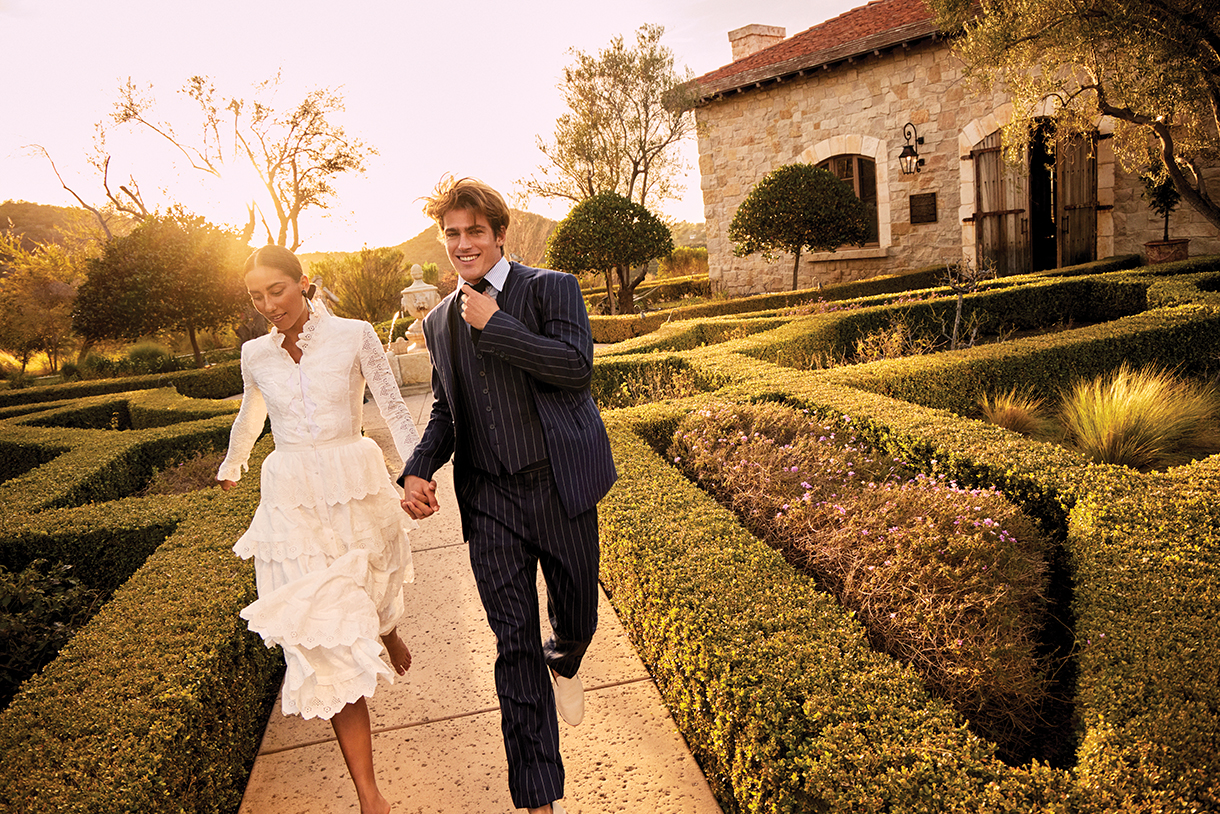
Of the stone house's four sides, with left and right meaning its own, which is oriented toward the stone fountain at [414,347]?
front

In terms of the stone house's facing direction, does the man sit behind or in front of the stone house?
in front

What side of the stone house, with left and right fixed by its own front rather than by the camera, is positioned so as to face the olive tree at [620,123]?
right

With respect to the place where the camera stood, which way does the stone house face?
facing the viewer and to the left of the viewer

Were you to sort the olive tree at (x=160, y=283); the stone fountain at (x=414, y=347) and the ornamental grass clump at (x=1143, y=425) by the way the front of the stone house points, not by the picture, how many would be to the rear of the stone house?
0

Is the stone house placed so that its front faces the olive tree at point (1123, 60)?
no

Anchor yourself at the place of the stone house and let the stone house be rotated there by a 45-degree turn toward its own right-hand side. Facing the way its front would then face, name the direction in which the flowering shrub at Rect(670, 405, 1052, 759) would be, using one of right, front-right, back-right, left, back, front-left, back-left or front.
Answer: left

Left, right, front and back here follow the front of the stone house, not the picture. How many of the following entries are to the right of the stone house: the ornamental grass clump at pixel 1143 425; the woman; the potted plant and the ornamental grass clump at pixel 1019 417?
0

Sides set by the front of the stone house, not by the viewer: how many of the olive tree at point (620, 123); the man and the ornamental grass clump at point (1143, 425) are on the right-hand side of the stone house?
1

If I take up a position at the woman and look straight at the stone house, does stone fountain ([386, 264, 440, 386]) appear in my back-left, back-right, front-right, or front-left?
front-left

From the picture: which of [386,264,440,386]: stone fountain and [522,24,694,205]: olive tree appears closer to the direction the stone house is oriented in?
the stone fountain

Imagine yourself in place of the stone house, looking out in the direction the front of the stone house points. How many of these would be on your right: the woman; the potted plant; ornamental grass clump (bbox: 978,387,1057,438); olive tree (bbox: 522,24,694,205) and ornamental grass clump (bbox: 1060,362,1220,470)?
1

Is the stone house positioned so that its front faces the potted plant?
no

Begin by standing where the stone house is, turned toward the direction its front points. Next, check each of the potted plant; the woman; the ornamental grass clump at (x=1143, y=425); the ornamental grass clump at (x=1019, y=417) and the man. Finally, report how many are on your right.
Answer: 0
